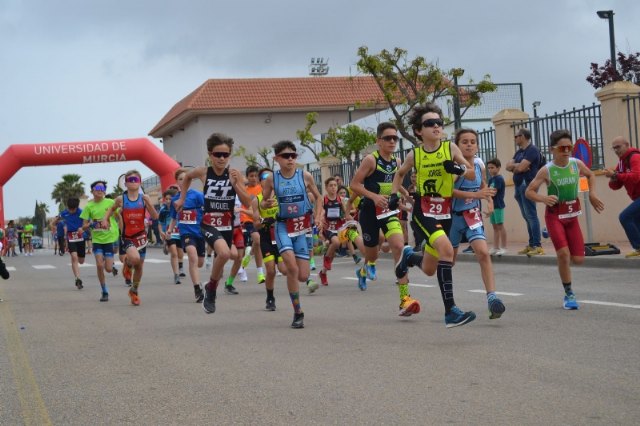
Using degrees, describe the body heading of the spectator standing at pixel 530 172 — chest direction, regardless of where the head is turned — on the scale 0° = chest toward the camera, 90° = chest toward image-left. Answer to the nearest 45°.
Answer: approximately 90°

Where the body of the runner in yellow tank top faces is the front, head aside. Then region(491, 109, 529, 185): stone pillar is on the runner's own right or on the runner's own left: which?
on the runner's own left

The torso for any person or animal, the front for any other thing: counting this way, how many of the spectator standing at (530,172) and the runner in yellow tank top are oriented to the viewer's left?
1

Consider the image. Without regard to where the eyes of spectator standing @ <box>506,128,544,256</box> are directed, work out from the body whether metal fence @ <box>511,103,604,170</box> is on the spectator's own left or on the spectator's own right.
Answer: on the spectator's own right

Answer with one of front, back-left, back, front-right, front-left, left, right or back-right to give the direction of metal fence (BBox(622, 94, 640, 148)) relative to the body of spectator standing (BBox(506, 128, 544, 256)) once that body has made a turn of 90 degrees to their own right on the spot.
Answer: front-right

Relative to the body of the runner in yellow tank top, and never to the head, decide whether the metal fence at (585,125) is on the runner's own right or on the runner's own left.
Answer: on the runner's own left

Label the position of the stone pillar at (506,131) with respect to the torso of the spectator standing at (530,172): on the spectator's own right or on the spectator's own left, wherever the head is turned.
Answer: on the spectator's own right

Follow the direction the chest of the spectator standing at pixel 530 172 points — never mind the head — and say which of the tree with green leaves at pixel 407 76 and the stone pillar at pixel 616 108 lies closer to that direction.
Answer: the tree with green leaves

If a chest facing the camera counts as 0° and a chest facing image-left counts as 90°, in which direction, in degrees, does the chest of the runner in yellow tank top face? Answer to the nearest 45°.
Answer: approximately 315°
